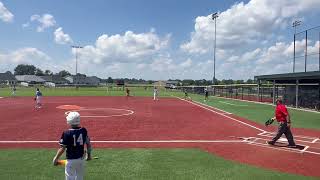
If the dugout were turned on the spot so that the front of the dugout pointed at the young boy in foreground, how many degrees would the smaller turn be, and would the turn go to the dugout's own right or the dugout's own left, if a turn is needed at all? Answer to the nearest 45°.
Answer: approximately 45° to the dugout's own left
